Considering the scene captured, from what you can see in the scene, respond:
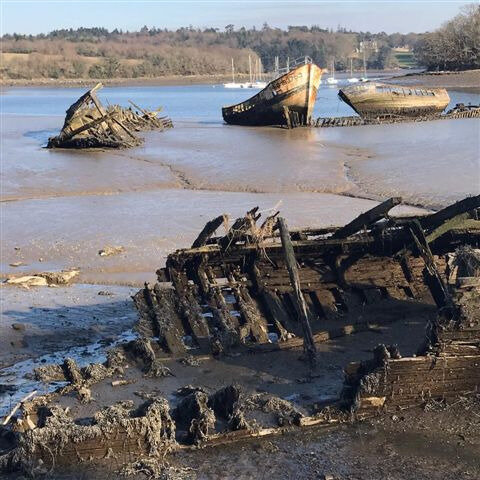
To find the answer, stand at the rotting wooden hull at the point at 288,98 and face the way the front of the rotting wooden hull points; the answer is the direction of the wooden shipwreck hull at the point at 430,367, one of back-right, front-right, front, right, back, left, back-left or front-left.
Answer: front-right

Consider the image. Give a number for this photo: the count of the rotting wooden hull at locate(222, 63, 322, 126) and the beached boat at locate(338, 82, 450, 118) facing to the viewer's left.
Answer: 1

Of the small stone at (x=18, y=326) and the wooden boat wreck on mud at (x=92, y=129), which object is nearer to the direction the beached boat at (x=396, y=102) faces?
the wooden boat wreck on mud

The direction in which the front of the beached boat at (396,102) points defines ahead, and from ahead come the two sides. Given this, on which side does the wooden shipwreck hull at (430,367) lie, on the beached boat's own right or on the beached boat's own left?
on the beached boat's own left

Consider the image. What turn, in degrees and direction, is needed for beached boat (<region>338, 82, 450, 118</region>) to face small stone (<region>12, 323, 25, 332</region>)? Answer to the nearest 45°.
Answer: approximately 90° to its left

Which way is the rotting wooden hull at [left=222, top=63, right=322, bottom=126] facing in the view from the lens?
facing the viewer and to the right of the viewer

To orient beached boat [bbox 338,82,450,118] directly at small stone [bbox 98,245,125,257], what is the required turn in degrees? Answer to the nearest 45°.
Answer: approximately 90° to its left

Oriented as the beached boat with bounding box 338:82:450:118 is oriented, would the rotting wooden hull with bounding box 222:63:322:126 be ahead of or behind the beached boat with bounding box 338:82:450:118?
ahead

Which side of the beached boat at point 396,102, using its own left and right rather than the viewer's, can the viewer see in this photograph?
left

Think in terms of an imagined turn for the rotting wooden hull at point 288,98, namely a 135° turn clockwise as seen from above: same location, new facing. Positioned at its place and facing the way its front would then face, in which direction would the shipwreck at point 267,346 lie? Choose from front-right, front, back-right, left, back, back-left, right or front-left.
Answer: left

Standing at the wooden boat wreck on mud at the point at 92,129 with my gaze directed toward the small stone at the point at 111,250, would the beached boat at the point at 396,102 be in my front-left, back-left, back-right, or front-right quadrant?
back-left

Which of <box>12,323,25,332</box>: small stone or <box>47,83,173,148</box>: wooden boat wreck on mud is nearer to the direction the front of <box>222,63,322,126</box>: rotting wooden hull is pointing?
the small stone
